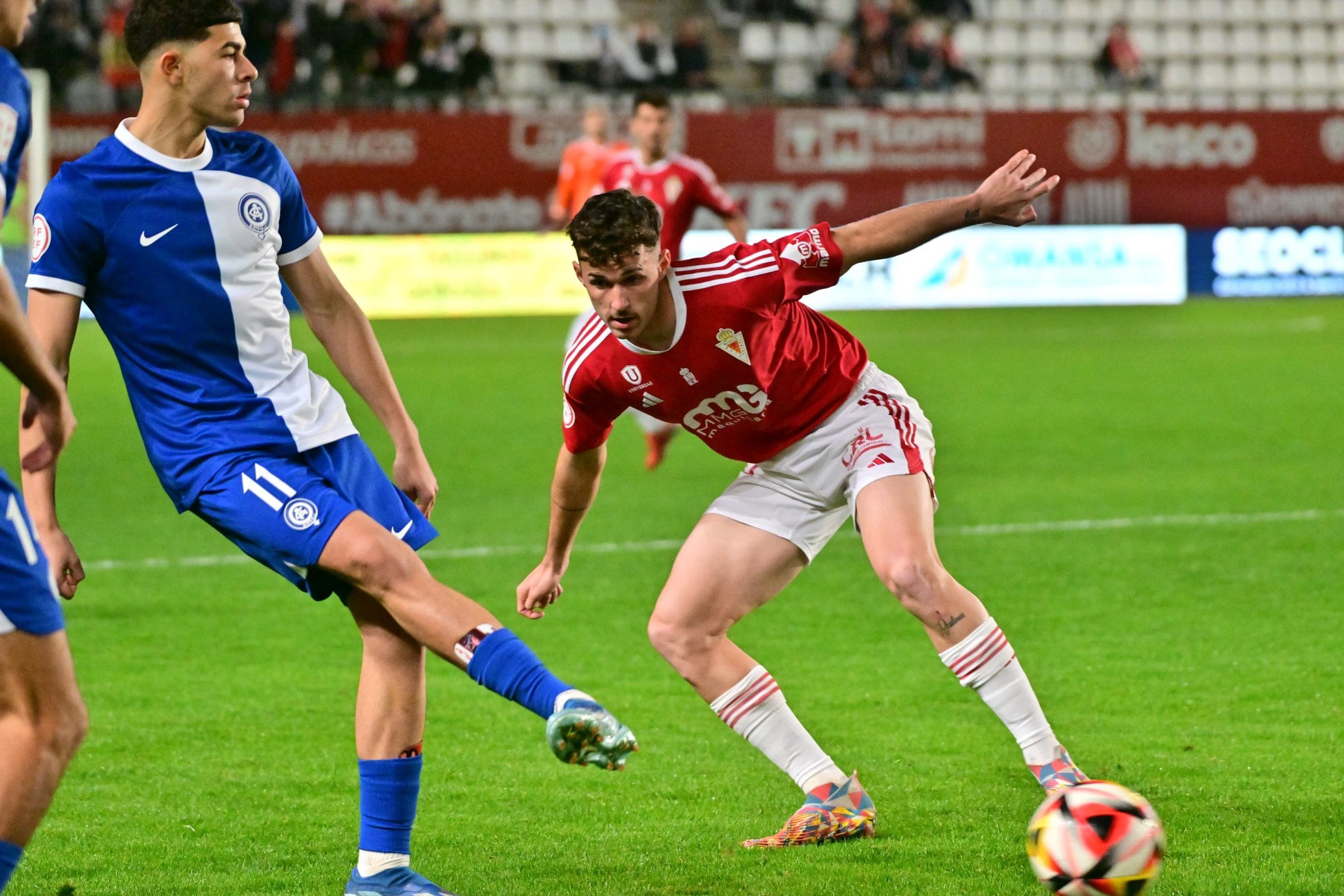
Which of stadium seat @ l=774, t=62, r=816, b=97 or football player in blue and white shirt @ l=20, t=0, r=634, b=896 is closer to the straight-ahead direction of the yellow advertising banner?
the football player in blue and white shirt

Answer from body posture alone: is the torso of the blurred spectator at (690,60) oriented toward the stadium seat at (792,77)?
no

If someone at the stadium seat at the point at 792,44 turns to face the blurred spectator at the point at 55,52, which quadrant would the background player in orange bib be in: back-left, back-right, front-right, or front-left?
front-left

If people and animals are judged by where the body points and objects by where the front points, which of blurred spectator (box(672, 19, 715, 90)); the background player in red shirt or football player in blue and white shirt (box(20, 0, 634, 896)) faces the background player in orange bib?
the blurred spectator

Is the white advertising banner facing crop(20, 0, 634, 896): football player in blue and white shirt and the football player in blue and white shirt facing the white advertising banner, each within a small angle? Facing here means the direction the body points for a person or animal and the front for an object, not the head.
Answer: no

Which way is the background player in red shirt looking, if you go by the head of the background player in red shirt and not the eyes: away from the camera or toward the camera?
toward the camera

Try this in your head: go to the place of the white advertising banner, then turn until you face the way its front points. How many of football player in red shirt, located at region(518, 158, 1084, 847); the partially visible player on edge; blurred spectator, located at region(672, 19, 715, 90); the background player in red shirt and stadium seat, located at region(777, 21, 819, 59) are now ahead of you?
3

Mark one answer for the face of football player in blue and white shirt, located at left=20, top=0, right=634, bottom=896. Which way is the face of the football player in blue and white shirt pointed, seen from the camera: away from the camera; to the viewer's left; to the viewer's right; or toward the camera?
to the viewer's right

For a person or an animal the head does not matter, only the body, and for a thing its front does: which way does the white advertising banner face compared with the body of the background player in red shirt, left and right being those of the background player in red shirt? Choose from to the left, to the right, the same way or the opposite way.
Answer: the same way

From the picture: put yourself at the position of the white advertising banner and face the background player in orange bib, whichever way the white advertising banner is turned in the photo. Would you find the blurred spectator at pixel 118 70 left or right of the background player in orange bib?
right

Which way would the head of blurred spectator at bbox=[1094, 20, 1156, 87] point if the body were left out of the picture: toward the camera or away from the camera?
toward the camera

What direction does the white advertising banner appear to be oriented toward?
toward the camera

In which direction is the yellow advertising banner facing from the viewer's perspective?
toward the camera

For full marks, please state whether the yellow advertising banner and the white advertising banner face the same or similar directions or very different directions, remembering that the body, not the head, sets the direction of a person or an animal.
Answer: same or similar directions

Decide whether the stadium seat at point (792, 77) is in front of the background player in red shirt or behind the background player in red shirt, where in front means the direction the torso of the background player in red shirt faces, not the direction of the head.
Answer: behind

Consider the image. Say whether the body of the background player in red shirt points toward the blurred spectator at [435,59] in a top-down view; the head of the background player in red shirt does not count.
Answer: no

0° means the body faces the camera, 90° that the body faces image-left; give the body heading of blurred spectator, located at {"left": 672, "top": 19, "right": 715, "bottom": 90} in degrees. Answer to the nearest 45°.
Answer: approximately 0°

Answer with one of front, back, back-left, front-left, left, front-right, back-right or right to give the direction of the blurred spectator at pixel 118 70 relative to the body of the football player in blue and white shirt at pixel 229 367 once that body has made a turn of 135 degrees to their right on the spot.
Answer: right
